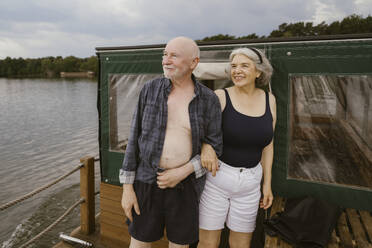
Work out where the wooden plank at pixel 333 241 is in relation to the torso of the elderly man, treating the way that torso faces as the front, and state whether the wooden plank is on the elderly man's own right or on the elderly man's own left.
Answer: on the elderly man's own left

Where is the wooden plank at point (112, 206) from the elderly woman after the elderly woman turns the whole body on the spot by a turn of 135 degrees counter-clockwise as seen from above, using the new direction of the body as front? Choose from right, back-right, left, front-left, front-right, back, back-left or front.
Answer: left

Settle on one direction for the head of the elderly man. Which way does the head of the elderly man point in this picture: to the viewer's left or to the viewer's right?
to the viewer's left

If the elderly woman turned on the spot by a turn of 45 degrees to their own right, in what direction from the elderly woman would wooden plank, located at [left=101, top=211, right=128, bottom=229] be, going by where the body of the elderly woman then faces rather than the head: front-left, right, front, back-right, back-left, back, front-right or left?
right

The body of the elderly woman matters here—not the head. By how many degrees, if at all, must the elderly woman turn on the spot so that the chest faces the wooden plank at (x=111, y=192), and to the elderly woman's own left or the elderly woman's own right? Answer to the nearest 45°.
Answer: approximately 135° to the elderly woman's own right

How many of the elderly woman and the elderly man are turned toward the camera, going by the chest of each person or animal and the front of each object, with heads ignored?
2

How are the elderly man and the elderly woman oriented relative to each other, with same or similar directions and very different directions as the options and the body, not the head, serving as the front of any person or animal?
same or similar directions

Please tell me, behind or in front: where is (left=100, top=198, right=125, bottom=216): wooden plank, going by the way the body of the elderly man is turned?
behind

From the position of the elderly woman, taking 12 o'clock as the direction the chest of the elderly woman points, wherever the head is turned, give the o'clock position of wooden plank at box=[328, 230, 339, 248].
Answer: The wooden plank is roughly at 8 o'clock from the elderly woman.

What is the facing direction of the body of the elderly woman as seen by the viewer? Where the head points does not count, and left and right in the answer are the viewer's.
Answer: facing the viewer

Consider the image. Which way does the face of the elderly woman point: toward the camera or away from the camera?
toward the camera
